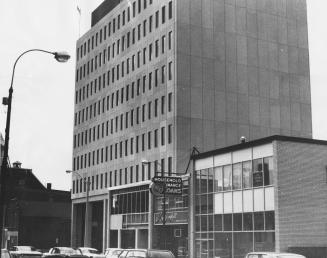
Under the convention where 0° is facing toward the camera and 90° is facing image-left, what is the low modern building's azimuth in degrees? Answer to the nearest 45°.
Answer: approximately 45°

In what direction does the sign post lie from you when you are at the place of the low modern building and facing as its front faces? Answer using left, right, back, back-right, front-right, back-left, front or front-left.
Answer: right
